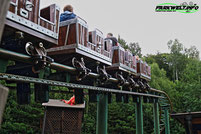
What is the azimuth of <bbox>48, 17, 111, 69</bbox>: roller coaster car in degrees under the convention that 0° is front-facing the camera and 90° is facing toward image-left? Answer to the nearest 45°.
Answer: approximately 225°

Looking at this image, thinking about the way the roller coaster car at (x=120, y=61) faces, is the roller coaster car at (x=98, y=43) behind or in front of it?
behind

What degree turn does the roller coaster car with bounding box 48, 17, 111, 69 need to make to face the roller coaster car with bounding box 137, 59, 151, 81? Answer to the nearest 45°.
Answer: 0° — it already faces it

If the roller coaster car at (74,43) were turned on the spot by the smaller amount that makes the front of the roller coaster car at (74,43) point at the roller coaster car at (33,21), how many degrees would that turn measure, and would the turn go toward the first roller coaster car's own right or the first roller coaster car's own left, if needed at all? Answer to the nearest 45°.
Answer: approximately 180°

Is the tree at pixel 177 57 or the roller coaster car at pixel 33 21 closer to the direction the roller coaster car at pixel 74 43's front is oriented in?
the tree

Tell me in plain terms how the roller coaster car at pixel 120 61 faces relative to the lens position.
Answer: facing away from the viewer and to the right of the viewer

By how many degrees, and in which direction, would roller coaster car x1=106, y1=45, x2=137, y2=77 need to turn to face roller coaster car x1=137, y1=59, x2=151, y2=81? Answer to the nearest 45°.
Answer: approximately 45° to its left
